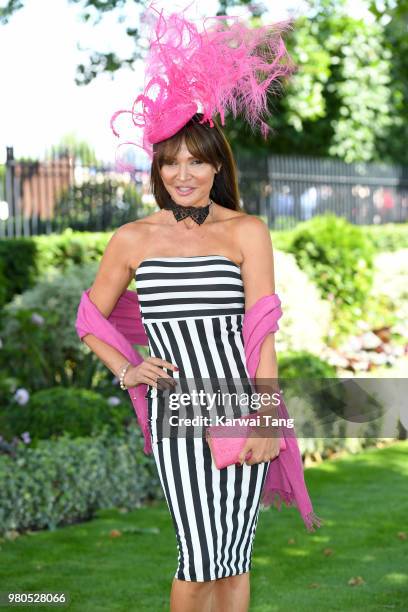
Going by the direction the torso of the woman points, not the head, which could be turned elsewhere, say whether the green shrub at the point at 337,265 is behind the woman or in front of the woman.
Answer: behind

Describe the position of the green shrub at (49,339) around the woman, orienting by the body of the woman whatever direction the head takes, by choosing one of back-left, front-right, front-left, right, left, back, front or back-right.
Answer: back

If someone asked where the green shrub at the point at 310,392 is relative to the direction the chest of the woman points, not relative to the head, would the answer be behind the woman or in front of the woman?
behind

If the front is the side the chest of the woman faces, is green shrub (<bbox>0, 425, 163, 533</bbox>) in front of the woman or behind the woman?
behind

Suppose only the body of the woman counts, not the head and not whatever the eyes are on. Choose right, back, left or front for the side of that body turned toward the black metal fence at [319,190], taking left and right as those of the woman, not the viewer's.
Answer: back

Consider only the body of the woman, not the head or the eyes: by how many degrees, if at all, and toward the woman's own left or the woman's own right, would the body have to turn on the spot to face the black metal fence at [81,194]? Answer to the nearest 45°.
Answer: approximately 180°

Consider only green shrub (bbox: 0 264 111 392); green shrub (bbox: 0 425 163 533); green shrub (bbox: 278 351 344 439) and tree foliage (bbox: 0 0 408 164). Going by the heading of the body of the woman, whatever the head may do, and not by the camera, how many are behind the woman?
4

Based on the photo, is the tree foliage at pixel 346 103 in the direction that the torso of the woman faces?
no

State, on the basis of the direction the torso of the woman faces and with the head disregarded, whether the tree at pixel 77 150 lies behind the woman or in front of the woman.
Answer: behind

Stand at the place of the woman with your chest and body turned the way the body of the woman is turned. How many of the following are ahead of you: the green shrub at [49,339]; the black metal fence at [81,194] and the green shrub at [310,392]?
0

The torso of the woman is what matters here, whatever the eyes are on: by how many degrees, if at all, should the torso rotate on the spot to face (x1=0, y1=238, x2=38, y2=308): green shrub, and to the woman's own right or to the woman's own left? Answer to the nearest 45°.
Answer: approximately 180°

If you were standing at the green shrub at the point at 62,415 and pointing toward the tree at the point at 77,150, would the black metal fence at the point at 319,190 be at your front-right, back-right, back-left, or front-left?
front-right

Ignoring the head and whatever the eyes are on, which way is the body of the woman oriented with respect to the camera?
toward the camera
